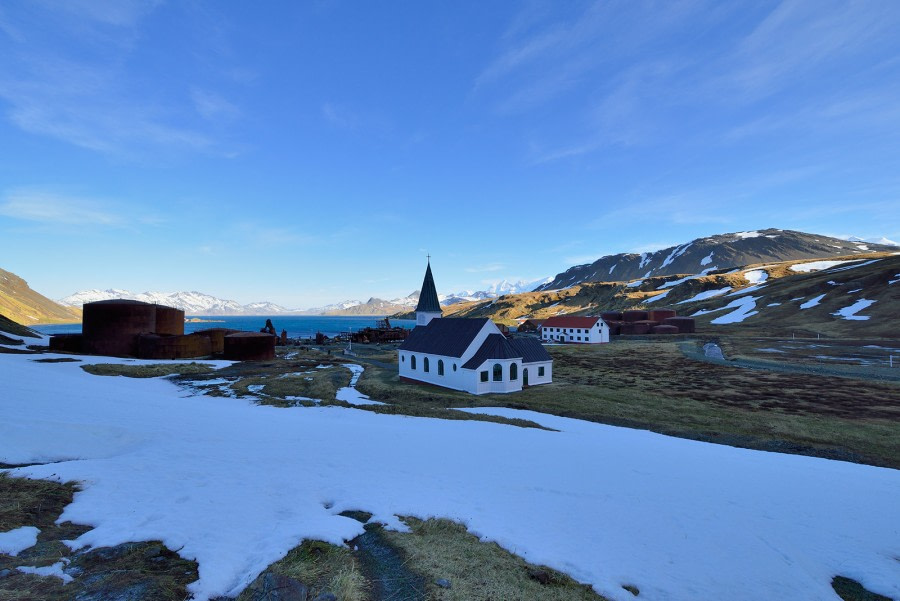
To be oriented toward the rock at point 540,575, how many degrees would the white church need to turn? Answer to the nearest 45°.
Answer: approximately 135° to its left

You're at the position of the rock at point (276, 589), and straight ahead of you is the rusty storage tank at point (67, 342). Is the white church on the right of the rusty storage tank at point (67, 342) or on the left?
right

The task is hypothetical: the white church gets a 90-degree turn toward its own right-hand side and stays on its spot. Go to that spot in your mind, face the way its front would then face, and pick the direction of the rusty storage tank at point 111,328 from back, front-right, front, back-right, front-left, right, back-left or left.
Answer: back-left

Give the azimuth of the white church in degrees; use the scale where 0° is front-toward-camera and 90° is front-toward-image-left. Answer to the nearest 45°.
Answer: approximately 135°

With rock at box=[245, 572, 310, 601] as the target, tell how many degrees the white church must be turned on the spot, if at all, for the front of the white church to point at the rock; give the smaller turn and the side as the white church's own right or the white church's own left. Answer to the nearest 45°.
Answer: approximately 135° to the white church's own left

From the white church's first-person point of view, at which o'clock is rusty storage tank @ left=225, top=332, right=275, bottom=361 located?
The rusty storage tank is roughly at 11 o'clock from the white church.

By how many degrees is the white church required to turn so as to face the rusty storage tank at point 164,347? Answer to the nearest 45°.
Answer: approximately 45° to its left
